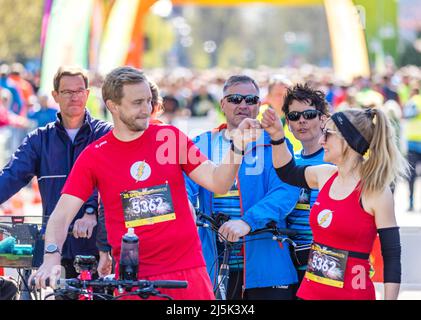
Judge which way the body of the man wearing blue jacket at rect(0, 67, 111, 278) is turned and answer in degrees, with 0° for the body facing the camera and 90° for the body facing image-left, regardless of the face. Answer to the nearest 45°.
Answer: approximately 0°

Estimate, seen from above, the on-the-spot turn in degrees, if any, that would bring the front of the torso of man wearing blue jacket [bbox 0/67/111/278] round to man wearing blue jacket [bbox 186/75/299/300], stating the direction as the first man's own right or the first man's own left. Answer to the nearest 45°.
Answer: approximately 90° to the first man's own left

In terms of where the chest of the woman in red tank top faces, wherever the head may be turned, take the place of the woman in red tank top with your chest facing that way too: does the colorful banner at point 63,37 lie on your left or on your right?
on your right

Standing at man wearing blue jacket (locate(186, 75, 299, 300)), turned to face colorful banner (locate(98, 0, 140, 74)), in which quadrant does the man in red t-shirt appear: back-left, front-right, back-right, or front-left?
back-left

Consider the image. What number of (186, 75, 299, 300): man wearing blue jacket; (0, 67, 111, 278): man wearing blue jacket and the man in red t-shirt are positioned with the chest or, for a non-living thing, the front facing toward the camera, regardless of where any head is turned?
3

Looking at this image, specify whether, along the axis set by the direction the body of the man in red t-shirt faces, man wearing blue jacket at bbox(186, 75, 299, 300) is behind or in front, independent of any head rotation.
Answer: behind

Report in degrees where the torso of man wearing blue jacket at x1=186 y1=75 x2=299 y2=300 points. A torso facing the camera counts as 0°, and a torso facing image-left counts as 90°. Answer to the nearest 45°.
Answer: approximately 0°

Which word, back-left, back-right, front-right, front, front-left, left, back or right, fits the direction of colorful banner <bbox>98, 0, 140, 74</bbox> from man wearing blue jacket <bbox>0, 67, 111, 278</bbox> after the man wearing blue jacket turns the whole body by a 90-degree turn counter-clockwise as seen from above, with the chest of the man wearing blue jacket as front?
left

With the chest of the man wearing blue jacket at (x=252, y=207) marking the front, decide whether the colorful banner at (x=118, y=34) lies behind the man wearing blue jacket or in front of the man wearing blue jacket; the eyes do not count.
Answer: behind

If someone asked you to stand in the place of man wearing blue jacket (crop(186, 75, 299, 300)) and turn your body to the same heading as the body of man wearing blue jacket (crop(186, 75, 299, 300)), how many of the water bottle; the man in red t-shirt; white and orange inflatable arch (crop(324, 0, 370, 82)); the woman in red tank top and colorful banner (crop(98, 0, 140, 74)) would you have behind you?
2

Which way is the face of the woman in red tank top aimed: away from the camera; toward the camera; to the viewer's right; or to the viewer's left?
to the viewer's left
